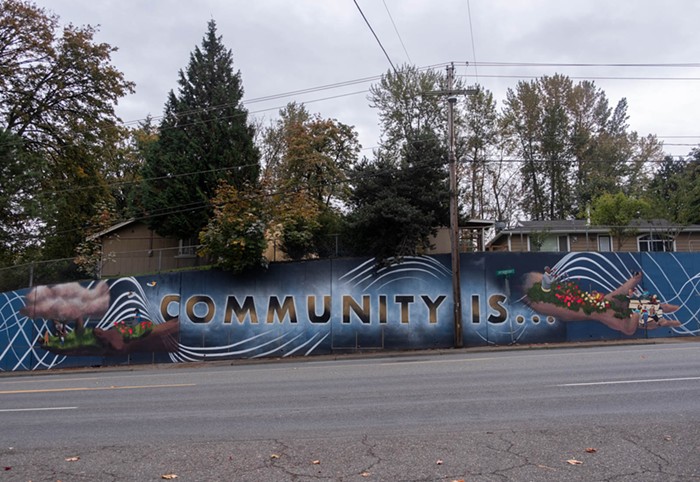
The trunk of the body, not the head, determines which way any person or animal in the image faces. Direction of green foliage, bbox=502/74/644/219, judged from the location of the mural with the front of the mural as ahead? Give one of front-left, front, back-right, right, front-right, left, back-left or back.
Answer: back-left

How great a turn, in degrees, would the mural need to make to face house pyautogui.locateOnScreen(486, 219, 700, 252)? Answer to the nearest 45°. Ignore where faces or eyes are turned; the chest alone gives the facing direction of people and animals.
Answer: approximately 135° to its left

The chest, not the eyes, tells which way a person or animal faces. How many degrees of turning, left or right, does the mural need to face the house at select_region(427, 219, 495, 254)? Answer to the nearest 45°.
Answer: approximately 135° to its left

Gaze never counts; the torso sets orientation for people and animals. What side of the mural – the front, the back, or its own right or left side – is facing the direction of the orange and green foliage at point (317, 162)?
back

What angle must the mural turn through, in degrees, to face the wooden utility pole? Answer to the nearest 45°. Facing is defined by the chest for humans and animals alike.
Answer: approximately 45° to its left

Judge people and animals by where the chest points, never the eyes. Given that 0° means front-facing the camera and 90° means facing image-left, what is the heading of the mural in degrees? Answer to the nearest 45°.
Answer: approximately 0°

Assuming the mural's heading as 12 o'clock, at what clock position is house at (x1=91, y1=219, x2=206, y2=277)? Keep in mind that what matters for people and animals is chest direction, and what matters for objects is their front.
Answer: The house is roughly at 4 o'clock from the mural.
